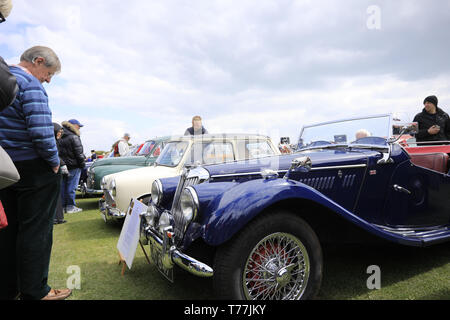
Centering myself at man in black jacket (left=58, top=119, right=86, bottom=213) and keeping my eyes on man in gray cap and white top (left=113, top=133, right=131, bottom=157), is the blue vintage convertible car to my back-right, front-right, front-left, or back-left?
back-right

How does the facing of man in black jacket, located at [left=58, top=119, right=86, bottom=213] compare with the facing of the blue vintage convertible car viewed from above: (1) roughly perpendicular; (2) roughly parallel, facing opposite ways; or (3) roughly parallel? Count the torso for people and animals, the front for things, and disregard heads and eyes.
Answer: roughly parallel, facing opposite ways

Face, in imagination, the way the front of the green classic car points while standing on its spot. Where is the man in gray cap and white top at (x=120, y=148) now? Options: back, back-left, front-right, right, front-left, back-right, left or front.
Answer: back-right

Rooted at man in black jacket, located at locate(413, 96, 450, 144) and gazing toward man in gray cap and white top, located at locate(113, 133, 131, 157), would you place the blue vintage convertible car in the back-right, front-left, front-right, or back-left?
front-left

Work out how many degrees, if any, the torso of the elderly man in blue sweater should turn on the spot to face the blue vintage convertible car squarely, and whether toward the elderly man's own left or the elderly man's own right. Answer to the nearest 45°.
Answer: approximately 45° to the elderly man's own right

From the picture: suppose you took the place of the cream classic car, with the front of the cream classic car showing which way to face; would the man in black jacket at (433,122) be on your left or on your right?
on your left

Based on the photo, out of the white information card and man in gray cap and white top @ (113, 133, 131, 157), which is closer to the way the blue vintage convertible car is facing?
the white information card

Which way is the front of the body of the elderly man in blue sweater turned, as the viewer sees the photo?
to the viewer's right

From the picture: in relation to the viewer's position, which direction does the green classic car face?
facing the viewer and to the left of the viewer

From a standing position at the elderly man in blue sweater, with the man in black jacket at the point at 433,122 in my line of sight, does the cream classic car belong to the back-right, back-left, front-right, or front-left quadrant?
front-left

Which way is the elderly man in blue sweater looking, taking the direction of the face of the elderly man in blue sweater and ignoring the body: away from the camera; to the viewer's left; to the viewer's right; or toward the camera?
to the viewer's right

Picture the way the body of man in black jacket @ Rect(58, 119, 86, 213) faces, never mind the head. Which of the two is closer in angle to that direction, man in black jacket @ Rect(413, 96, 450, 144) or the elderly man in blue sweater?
the man in black jacket

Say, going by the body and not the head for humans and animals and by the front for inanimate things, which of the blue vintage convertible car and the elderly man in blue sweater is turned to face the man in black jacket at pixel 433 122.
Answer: the elderly man in blue sweater

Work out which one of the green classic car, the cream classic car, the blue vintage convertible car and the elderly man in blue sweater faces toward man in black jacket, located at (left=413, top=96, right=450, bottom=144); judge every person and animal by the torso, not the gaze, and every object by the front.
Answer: the elderly man in blue sweater

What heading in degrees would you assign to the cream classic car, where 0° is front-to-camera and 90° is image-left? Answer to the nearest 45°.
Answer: approximately 45°

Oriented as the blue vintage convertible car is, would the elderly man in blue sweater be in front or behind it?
in front
